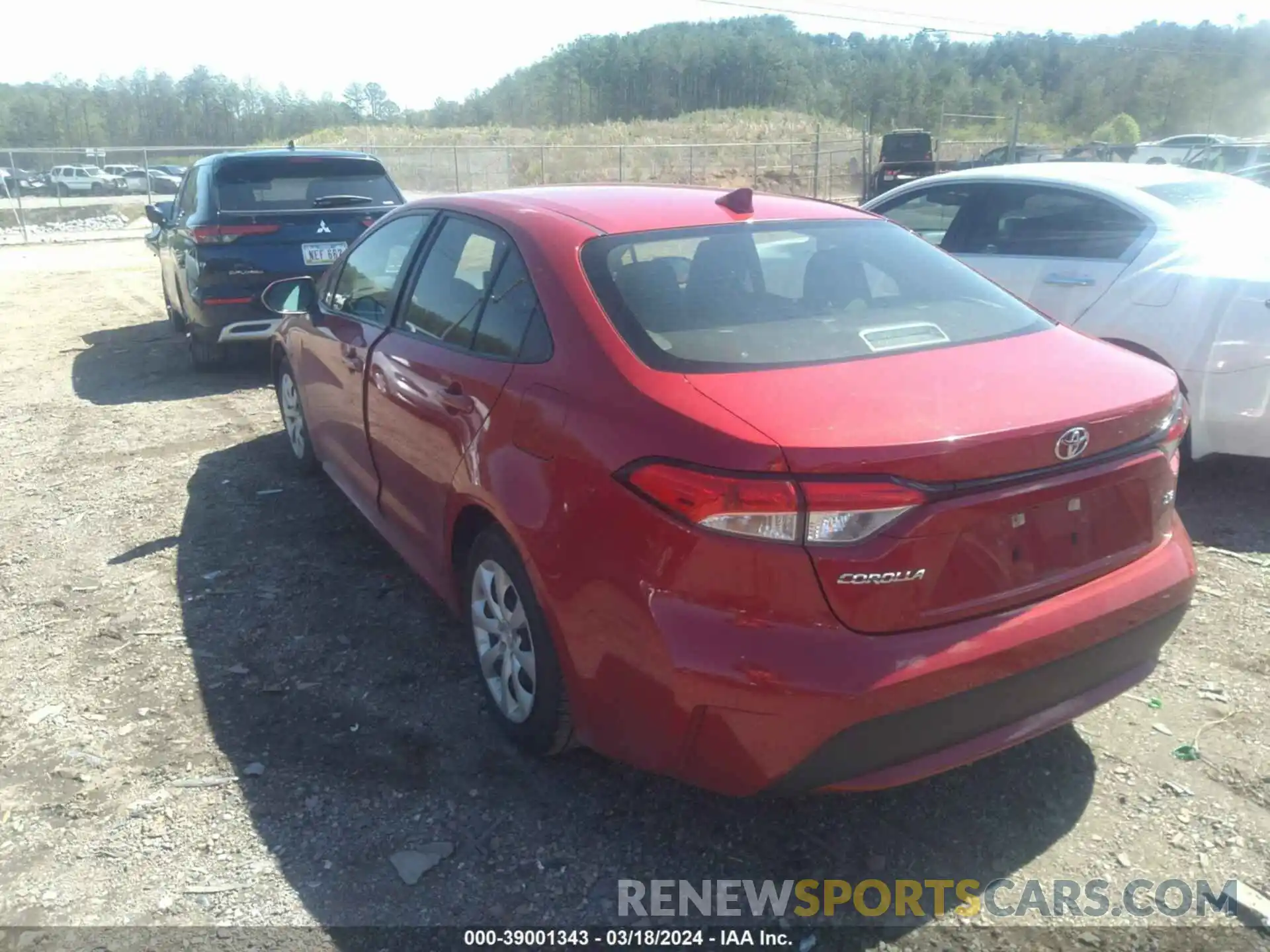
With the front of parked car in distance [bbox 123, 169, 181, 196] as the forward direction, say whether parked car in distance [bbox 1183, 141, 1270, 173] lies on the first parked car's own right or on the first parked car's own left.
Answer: on the first parked car's own right

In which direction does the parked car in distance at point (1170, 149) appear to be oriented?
to the viewer's left

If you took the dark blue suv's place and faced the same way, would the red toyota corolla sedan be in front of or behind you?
behind

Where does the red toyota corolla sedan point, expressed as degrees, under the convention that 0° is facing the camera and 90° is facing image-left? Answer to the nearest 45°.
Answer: approximately 135°

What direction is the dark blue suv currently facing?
away from the camera

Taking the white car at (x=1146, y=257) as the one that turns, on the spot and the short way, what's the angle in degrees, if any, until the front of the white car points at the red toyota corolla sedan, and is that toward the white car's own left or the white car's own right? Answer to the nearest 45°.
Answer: approximately 135° to the white car's own left
